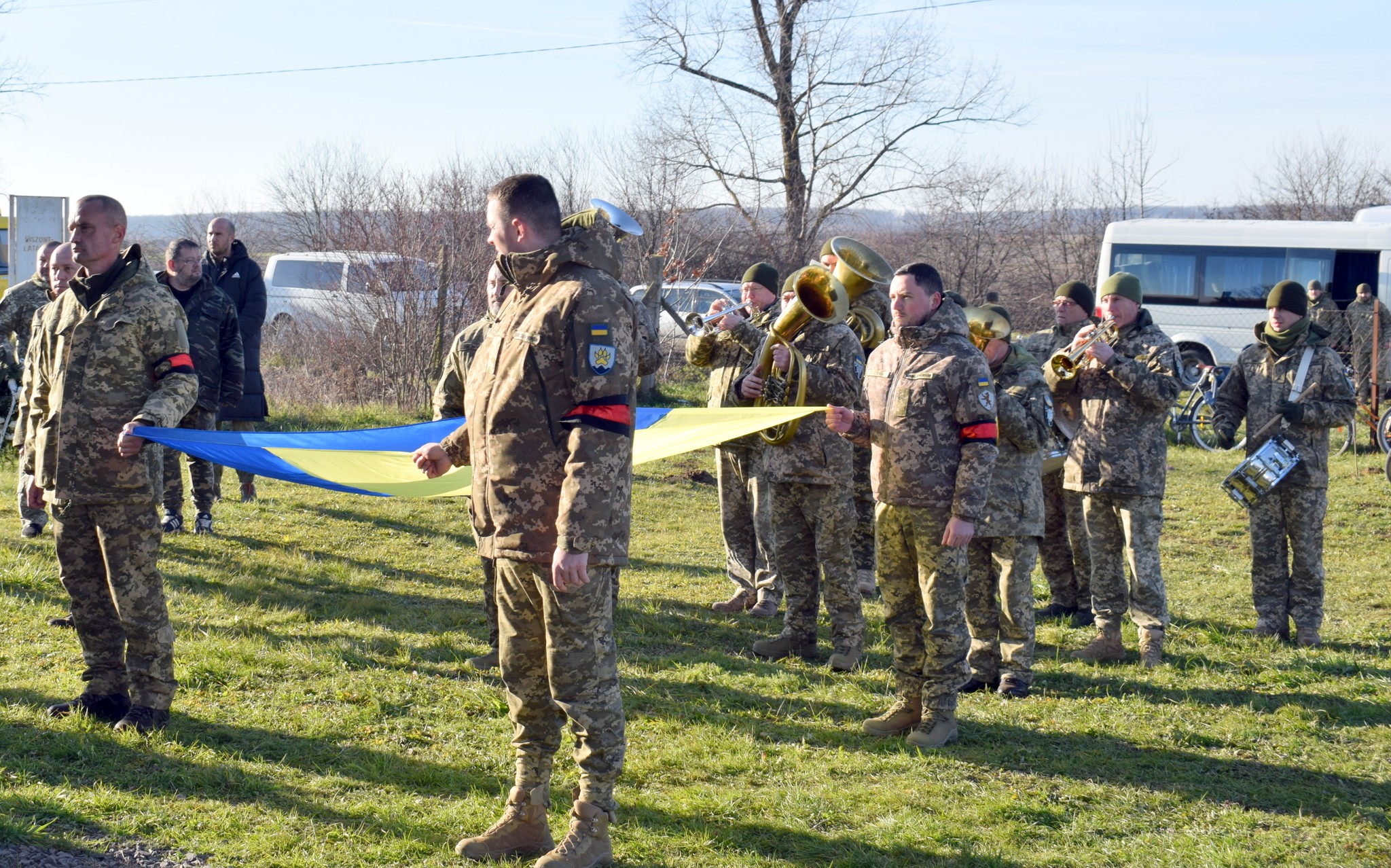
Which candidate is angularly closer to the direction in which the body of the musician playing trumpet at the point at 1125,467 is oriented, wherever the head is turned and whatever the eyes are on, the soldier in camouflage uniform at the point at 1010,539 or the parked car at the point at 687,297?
the soldier in camouflage uniform

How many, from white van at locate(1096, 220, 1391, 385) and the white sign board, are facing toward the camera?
1

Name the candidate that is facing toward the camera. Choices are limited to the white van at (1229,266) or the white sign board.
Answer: the white sign board

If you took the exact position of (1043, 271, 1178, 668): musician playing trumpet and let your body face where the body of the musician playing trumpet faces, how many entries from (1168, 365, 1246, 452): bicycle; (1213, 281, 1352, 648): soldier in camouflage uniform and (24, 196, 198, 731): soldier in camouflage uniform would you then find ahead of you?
1

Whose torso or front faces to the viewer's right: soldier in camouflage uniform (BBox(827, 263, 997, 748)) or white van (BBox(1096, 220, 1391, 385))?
the white van

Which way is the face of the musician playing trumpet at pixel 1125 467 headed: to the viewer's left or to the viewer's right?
to the viewer's left

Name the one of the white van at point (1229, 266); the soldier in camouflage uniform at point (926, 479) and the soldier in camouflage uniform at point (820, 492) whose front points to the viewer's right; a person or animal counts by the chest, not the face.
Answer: the white van

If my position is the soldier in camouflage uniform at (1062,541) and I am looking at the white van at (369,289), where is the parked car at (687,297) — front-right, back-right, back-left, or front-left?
front-right

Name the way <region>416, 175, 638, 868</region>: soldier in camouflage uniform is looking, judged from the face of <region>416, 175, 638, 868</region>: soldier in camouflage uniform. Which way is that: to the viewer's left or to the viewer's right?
to the viewer's left

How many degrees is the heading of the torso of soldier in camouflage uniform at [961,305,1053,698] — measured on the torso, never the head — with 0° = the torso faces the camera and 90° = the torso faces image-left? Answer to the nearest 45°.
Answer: approximately 45°

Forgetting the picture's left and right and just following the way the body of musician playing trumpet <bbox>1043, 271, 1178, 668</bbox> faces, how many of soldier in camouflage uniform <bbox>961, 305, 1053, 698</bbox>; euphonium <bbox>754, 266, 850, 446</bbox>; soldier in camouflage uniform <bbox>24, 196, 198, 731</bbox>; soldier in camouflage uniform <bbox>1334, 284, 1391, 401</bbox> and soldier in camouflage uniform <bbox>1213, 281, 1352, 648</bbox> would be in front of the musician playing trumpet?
3

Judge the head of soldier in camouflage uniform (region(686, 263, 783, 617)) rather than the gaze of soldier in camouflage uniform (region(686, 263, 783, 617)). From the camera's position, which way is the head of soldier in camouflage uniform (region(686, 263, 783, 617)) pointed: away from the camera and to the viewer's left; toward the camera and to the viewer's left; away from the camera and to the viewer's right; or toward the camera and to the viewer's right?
toward the camera and to the viewer's left

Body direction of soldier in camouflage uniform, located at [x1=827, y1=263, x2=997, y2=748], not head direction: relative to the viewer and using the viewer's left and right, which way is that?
facing the viewer and to the left of the viewer

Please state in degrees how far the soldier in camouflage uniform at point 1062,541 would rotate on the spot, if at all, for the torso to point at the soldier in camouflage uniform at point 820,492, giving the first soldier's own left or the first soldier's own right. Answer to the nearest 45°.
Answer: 0° — they already face them

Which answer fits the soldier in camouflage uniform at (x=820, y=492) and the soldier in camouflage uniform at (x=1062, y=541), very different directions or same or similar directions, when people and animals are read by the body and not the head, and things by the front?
same or similar directions
